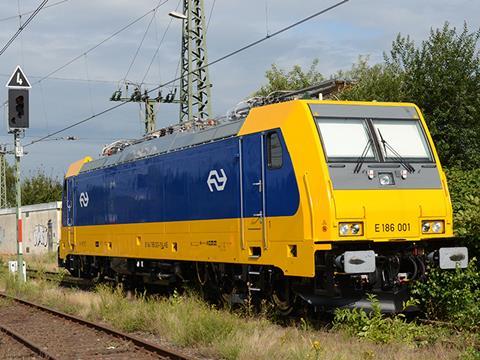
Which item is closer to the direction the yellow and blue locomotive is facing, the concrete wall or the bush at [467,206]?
the bush

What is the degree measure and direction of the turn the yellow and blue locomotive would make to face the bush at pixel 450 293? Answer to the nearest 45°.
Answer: approximately 45° to its left

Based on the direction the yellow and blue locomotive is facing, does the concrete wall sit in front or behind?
behind

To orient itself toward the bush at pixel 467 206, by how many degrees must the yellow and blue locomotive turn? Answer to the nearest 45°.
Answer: approximately 45° to its left

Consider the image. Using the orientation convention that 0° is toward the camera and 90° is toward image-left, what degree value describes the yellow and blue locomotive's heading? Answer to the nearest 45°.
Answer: approximately 315°
